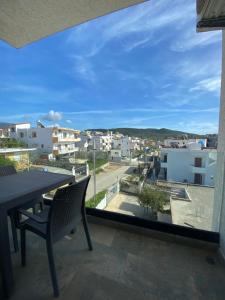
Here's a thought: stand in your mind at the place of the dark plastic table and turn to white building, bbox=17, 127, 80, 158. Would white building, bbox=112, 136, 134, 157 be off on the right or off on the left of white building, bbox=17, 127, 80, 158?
right

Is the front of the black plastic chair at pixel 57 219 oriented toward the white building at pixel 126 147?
no

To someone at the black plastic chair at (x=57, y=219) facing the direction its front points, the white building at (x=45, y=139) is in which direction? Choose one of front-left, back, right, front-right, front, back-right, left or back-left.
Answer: front-right

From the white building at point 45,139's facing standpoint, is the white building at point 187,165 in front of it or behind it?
in front

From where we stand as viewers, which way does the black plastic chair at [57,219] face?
facing away from the viewer and to the left of the viewer

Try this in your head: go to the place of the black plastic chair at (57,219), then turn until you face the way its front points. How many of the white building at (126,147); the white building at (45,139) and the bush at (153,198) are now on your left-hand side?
0

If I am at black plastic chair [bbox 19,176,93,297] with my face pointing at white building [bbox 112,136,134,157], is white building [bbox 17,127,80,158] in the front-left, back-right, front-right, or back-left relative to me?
front-left

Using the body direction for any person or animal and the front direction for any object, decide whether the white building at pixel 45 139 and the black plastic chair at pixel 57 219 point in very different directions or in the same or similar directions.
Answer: very different directions

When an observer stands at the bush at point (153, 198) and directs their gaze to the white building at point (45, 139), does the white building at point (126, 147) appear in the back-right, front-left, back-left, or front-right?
front-right

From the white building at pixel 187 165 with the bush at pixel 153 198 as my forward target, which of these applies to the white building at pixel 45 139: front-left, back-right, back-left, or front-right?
front-right

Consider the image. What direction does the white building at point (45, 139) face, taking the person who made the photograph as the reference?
facing the viewer and to the right of the viewer

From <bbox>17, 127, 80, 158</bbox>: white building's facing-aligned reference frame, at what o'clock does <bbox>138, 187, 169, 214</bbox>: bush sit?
The bush is roughly at 1 o'clock from the white building.
